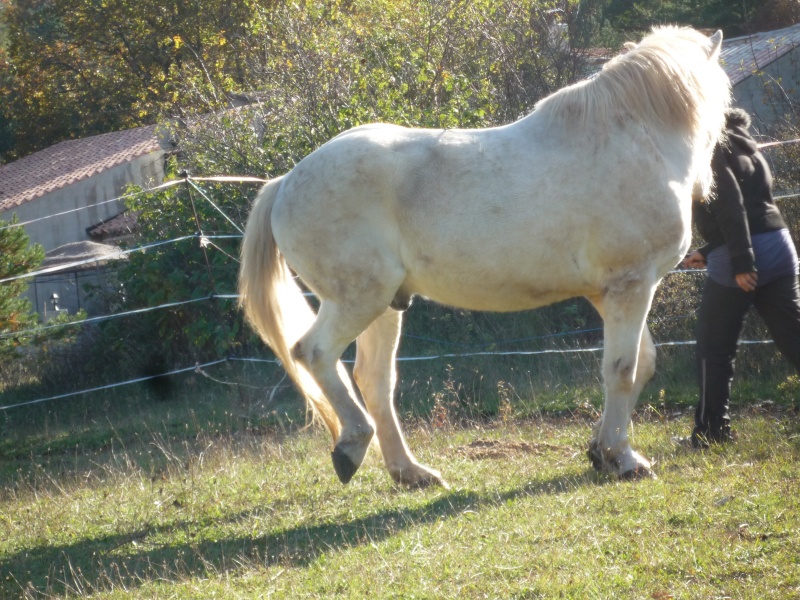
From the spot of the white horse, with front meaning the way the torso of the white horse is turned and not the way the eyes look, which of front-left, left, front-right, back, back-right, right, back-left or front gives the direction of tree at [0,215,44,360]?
back-left

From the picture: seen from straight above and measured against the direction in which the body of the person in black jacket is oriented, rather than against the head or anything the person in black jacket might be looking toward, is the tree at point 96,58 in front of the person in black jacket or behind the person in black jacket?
in front

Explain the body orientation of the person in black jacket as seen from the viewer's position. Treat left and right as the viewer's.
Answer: facing away from the viewer and to the left of the viewer

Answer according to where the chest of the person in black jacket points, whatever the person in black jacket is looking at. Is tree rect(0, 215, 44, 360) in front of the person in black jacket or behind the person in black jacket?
in front

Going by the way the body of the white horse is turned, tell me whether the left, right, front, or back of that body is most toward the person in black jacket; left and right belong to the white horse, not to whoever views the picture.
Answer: front

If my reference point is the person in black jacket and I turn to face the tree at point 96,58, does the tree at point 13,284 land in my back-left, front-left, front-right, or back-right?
front-left

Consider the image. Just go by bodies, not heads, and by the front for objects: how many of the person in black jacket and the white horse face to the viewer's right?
1

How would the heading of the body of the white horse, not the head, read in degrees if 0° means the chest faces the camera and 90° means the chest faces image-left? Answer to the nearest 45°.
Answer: approximately 270°
